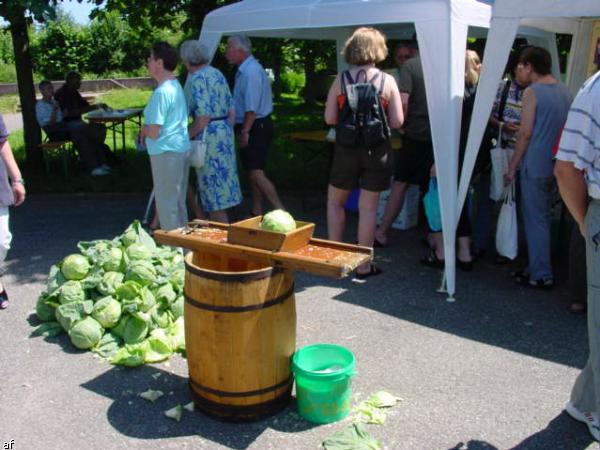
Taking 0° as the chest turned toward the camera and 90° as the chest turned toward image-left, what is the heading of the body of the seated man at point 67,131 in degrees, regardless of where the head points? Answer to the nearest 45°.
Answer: approximately 270°

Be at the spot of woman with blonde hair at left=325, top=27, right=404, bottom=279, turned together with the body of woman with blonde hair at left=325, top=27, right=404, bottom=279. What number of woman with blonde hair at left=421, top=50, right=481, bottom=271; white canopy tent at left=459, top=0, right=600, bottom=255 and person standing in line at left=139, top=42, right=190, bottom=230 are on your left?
1

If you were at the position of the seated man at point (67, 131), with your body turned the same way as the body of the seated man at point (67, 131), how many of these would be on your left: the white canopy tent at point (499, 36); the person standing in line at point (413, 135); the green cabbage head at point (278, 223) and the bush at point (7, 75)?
1

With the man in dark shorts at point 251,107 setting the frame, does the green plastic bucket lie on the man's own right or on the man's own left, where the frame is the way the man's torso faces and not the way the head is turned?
on the man's own left

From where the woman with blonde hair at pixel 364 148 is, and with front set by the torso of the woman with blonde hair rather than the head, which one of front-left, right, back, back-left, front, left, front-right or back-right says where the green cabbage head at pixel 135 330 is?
back-left

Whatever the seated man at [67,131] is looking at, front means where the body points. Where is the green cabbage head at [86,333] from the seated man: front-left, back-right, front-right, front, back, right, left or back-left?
right

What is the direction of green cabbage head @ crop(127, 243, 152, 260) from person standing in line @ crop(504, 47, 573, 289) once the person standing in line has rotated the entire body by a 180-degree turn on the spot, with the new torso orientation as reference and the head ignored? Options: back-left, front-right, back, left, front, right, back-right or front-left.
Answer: right

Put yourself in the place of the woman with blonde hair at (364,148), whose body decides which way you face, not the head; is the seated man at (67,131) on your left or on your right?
on your left

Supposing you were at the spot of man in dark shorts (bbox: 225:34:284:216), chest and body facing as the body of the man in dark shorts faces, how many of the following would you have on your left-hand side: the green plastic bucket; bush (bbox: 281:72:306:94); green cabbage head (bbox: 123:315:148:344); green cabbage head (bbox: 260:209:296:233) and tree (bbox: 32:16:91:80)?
3

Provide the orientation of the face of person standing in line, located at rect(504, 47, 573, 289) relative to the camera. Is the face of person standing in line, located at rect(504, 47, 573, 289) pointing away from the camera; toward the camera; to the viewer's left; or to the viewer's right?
to the viewer's left

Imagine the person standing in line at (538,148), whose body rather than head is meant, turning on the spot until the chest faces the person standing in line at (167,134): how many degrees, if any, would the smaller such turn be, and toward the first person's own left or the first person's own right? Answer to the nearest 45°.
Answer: approximately 45° to the first person's own left

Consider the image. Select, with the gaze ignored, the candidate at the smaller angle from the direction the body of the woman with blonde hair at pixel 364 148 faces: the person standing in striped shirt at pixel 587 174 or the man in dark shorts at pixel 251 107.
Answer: the man in dark shorts

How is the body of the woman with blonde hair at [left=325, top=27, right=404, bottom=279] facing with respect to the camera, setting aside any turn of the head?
away from the camera

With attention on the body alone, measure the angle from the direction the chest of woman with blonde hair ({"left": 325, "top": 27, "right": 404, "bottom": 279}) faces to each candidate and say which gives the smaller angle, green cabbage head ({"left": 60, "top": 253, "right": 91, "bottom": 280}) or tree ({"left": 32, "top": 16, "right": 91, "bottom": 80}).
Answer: the tree

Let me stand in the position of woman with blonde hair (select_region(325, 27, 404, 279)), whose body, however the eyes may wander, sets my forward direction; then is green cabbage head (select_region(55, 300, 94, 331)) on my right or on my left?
on my left
